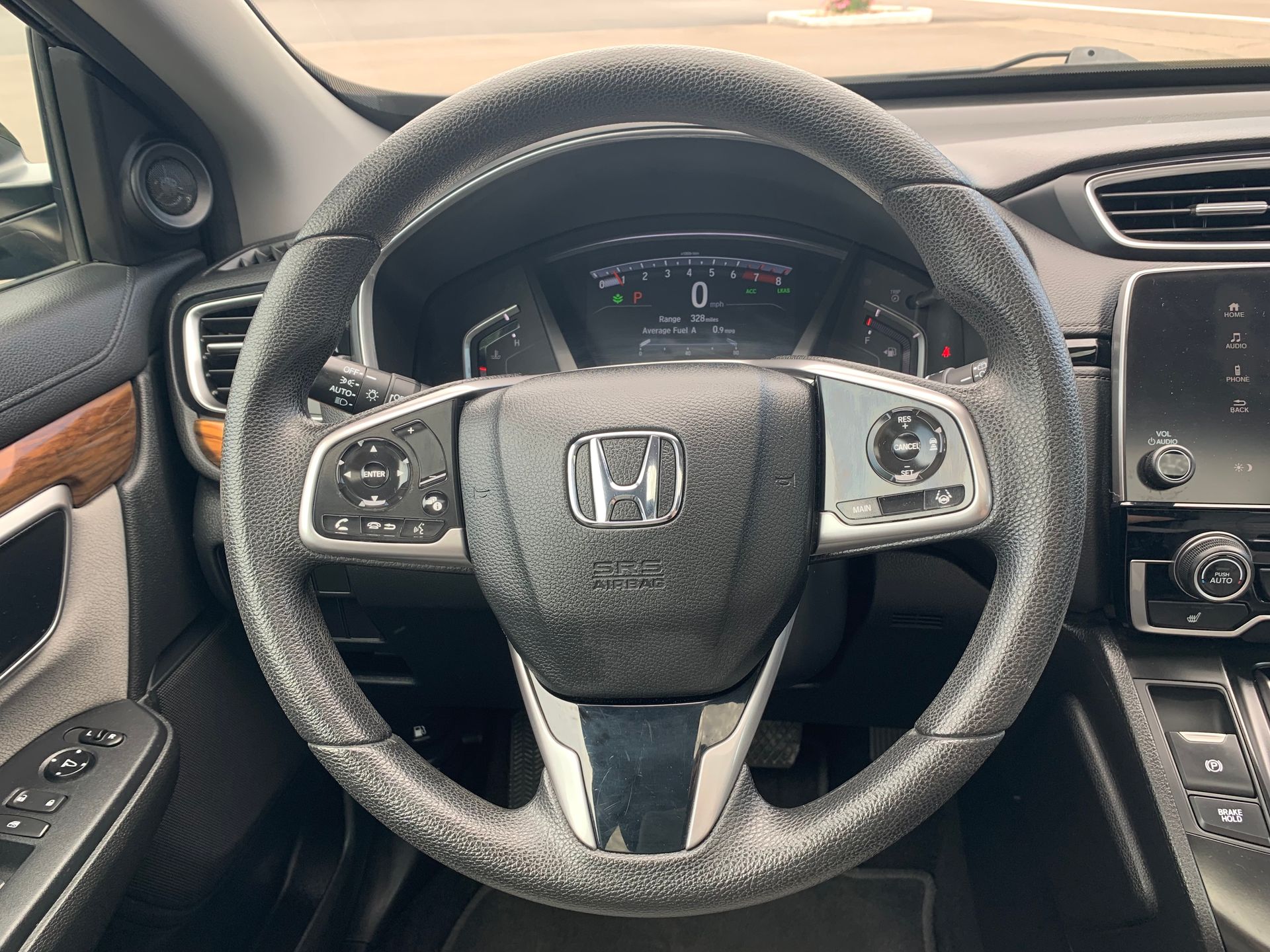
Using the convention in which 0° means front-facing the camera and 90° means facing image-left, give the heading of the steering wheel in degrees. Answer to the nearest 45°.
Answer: approximately 0°

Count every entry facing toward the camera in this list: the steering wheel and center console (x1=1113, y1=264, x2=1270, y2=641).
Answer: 2
